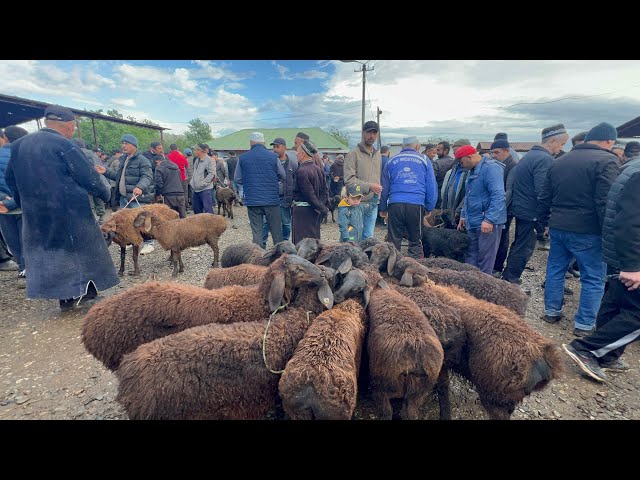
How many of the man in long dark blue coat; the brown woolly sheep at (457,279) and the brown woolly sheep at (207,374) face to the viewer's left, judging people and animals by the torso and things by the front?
1

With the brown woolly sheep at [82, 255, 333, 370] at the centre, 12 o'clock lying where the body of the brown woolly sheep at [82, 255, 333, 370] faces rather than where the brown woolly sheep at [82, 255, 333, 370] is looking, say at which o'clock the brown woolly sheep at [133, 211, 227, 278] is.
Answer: the brown woolly sheep at [133, 211, 227, 278] is roughly at 9 o'clock from the brown woolly sheep at [82, 255, 333, 370].

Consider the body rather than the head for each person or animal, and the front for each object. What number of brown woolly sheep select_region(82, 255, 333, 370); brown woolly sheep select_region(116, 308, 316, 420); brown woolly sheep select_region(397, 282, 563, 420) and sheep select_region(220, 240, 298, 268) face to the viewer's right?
3

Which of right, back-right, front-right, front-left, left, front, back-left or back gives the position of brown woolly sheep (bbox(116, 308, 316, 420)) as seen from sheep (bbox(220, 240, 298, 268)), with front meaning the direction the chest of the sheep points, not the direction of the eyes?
right

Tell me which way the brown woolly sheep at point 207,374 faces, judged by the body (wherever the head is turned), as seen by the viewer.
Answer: to the viewer's right

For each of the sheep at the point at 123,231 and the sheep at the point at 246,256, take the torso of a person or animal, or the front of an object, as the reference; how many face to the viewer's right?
1

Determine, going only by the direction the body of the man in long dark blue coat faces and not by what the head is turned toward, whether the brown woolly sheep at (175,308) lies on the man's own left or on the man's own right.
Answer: on the man's own right

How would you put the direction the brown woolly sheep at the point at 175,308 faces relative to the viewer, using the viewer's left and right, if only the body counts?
facing to the right of the viewer

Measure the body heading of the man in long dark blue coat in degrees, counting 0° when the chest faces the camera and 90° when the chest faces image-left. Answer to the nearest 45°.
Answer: approximately 225°
